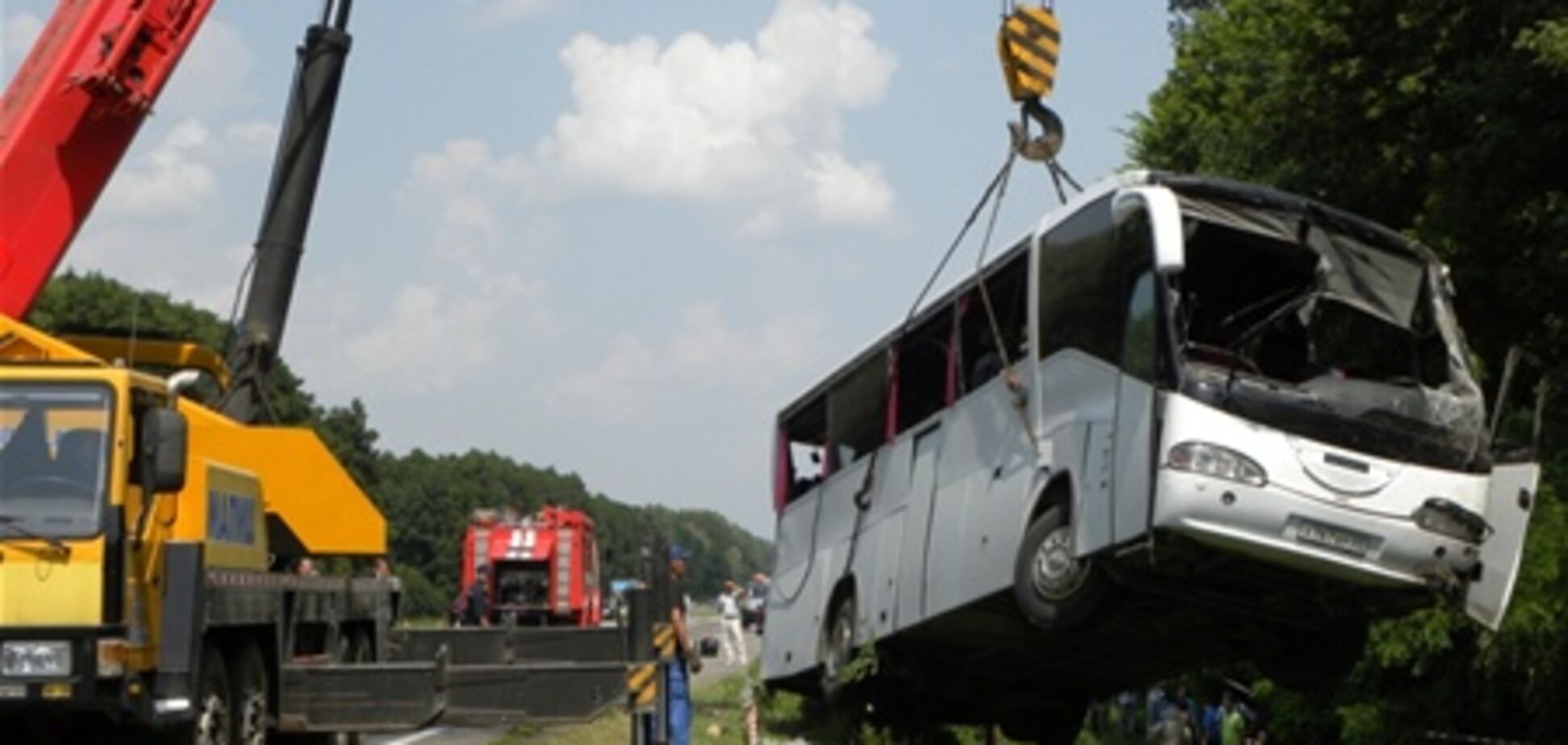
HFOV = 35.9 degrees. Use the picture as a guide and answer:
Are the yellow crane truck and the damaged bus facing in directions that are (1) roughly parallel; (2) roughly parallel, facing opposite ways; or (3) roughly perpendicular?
roughly perpendicular

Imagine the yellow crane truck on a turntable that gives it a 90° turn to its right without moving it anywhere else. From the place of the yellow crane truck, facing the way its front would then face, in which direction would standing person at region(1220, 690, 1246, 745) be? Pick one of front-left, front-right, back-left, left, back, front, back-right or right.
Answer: right

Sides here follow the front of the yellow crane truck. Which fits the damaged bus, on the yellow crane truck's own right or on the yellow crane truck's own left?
on the yellow crane truck's own left

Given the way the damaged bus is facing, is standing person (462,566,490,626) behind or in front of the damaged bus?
behind

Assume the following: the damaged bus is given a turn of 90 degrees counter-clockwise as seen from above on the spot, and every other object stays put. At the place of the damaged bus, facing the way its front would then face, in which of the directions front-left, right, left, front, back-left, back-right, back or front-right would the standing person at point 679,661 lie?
left

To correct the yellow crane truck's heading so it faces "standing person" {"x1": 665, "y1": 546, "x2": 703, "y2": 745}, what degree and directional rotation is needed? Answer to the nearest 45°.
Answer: approximately 135° to its left

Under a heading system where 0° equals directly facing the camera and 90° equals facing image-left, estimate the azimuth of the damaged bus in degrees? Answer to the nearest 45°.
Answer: approximately 315°

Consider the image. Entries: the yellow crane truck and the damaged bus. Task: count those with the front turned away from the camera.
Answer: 0
